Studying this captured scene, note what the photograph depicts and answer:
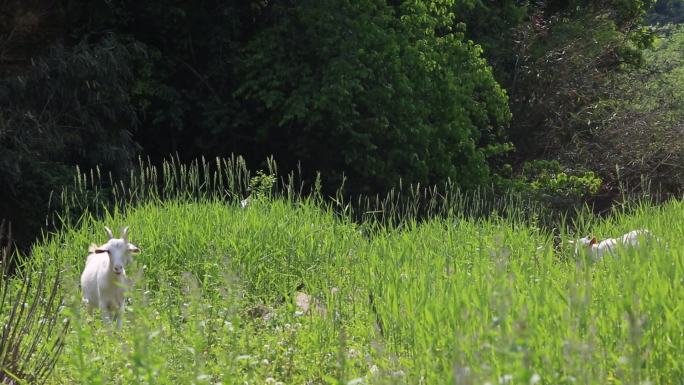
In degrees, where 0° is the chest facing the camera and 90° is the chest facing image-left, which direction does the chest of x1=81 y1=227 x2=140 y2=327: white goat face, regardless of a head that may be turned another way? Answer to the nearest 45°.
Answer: approximately 315°

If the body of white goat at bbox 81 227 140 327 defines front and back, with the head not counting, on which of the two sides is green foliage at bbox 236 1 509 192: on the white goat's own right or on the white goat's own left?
on the white goat's own left
